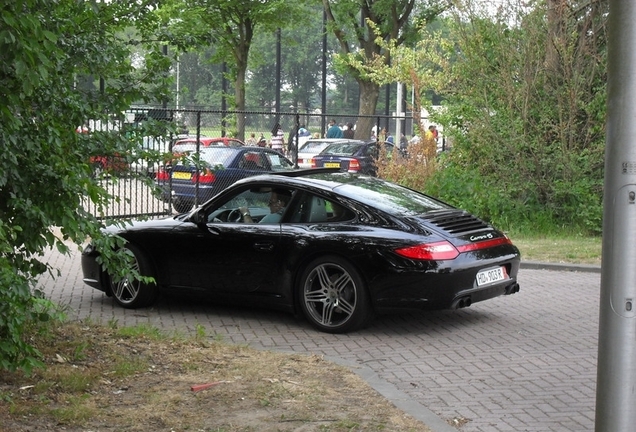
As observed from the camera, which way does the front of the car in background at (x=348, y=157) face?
facing away from the viewer and to the right of the viewer

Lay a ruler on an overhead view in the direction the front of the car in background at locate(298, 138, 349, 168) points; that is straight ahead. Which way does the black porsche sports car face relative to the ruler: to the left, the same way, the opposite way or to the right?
to the left

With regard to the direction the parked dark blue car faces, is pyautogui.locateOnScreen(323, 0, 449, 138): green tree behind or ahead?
ahead

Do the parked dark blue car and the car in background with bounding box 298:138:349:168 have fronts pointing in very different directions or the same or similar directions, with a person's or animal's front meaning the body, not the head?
same or similar directions

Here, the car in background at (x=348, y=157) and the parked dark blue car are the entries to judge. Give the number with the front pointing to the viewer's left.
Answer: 0

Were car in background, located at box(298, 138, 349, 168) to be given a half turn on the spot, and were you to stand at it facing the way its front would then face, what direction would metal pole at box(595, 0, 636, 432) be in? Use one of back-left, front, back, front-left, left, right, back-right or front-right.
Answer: front-left

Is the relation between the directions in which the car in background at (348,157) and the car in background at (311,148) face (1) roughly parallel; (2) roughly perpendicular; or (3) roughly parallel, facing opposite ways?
roughly parallel

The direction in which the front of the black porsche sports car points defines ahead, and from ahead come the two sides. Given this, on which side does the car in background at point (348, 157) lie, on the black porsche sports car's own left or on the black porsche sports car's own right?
on the black porsche sports car's own right

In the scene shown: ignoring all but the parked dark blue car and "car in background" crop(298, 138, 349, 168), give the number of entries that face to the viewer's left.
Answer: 0

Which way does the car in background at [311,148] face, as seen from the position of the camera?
facing away from the viewer and to the right of the viewer

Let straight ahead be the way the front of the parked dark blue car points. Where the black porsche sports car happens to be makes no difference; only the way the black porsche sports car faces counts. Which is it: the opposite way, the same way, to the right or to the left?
to the left

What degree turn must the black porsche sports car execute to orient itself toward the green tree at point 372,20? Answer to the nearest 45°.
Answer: approximately 45° to its right

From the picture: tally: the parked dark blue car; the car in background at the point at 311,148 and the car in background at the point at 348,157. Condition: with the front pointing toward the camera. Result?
0

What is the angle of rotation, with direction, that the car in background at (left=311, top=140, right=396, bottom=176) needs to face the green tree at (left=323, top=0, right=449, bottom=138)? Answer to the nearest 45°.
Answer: approximately 45° to its left
